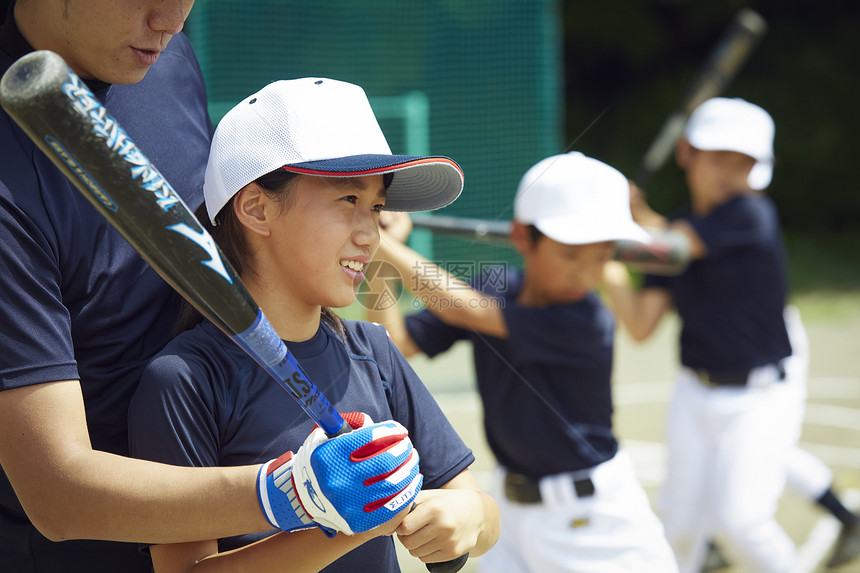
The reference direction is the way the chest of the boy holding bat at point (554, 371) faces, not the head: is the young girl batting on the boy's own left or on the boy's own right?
on the boy's own right

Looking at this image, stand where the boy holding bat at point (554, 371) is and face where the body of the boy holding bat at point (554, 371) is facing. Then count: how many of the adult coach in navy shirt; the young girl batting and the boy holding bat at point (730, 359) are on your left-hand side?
1

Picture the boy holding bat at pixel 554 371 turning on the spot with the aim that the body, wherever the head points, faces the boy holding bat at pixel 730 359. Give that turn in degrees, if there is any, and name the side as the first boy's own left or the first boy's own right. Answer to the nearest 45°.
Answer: approximately 90° to the first boy's own left

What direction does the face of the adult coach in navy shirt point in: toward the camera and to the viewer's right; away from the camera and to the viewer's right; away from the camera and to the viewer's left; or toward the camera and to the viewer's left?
toward the camera and to the viewer's right

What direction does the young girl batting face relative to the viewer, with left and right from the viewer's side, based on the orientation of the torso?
facing the viewer and to the right of the viewer

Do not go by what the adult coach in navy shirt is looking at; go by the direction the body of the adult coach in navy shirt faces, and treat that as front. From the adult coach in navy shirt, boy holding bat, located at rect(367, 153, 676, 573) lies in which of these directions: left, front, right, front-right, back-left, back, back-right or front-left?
left

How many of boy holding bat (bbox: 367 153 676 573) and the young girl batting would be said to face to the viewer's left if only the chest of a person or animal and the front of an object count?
0

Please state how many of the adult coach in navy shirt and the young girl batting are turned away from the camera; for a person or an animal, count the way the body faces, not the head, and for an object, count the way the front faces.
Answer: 0

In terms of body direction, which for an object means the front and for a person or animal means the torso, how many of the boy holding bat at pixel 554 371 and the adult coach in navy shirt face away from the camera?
0
